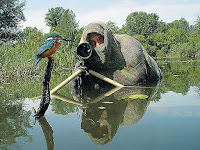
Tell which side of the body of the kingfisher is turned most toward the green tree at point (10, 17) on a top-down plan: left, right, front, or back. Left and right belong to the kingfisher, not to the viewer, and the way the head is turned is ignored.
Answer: left

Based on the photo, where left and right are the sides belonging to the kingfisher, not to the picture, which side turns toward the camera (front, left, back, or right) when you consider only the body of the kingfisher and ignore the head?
right

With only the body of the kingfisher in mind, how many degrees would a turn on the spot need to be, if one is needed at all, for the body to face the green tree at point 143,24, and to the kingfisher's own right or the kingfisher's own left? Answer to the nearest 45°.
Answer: approximately 90° to the kingfisher's own left

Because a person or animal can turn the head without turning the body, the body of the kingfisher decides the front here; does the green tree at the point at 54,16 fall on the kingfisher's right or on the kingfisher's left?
on the kingfisher's left
